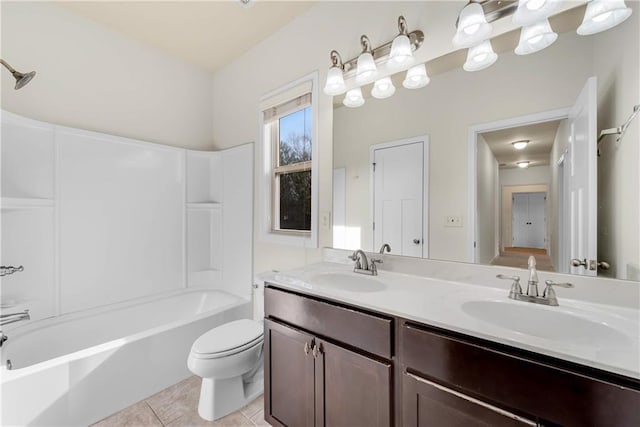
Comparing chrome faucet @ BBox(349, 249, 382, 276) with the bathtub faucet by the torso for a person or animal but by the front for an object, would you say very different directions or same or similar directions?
very different directions

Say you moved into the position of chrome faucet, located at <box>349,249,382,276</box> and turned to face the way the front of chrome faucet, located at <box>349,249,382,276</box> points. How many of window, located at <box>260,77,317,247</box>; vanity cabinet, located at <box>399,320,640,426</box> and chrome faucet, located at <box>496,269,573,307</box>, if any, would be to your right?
1

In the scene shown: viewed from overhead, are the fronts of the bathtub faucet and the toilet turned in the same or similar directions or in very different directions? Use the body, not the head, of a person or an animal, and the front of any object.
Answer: very different directions

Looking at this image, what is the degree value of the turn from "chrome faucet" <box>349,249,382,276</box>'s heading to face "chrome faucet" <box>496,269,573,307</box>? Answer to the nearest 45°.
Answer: approximately 90° to its left

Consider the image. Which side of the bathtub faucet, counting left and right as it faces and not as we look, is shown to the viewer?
right

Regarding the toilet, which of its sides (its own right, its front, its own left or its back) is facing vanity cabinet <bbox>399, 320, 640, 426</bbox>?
left

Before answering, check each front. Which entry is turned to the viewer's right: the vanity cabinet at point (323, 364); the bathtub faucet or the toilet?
the bathtub faucet

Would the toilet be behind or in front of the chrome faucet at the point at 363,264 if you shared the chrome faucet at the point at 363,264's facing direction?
in front
